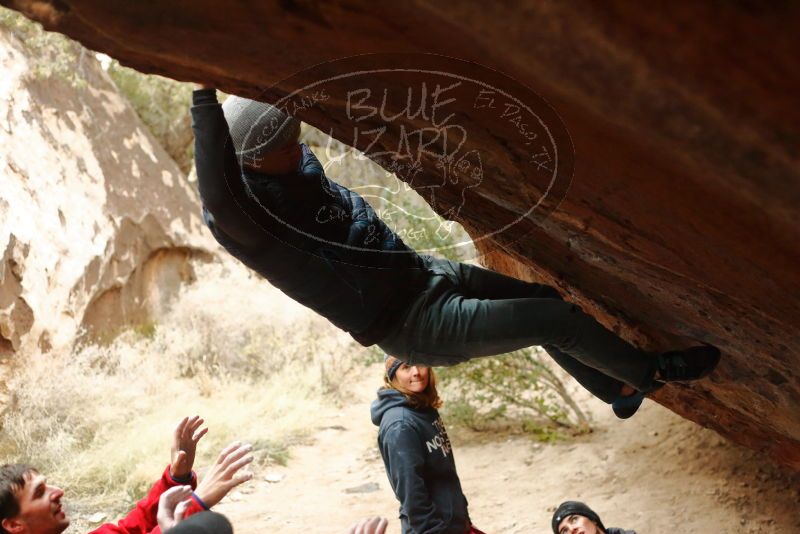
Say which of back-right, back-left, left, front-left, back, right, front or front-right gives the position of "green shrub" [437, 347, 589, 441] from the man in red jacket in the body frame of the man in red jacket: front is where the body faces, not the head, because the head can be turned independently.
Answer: front-left

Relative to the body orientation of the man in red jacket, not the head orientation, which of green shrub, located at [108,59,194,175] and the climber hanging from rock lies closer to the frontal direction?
the climber hanging from rock

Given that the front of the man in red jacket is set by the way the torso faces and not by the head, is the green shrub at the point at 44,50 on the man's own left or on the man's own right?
on the man's own left

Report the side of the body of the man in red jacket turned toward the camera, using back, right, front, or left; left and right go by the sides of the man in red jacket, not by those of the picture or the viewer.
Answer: right
